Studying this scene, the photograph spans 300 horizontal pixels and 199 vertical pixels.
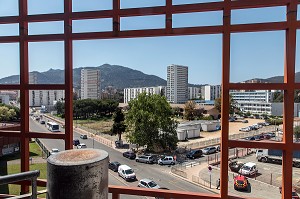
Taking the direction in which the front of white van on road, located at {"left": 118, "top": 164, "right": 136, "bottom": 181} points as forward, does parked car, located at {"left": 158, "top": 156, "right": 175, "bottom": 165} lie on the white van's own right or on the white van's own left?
on the white van's own left

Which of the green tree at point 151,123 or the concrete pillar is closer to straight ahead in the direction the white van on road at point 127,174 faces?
the concrete pillar

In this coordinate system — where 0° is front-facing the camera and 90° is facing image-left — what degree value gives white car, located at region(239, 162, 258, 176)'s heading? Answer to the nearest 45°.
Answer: approximately 45°

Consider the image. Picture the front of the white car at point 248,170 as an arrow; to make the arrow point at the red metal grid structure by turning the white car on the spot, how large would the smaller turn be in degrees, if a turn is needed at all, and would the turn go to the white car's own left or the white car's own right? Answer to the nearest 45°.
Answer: approximately 45° to the white car's own left

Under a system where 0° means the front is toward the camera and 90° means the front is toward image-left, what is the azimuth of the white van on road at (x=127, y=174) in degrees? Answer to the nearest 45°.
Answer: approximately 315°

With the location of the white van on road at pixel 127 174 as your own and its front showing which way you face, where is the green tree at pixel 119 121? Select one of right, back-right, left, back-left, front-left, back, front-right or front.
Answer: back-left

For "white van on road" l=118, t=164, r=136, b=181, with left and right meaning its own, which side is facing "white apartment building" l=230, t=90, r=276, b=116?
left
